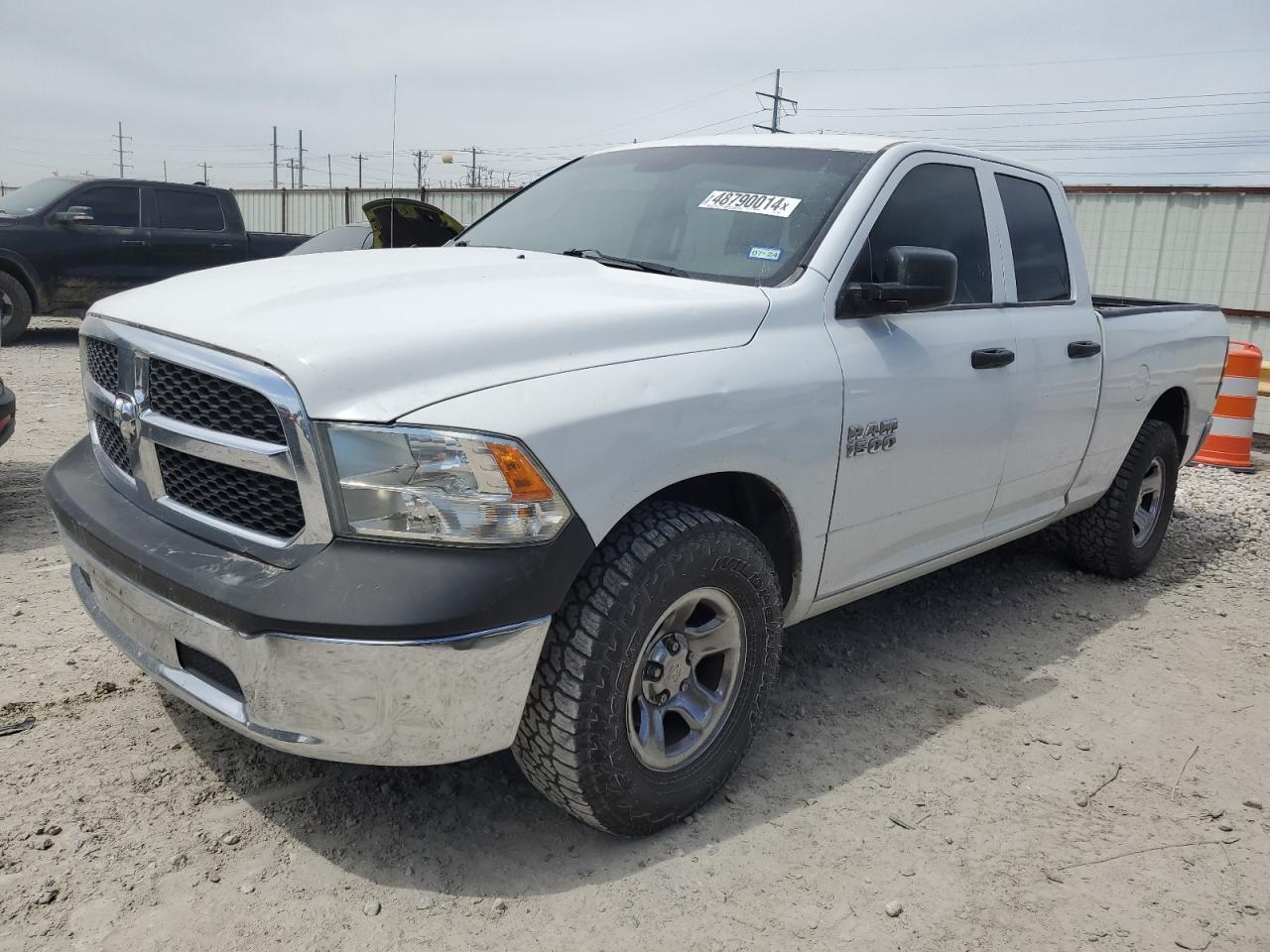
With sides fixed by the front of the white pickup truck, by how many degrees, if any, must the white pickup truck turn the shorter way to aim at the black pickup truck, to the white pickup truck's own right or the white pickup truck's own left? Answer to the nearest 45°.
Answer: approximately 90° to the white pickup truck's own right

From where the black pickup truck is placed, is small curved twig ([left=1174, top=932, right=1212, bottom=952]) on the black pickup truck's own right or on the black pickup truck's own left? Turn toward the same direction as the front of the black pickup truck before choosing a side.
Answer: on the black pickup truck's own left

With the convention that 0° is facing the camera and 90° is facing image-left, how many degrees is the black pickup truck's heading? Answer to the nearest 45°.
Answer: approximately 45°

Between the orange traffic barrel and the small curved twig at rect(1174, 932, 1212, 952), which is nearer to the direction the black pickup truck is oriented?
the small curved twig

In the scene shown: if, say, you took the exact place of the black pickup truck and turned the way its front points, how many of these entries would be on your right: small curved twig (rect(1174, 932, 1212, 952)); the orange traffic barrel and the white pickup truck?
0

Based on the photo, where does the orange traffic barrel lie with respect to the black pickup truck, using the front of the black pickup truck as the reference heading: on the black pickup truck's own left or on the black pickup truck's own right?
on the black pickup truck's own left

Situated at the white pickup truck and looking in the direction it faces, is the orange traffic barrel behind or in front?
behind

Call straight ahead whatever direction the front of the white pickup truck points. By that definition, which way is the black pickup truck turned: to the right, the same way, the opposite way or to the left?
the same way

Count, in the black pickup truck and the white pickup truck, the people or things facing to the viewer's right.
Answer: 0

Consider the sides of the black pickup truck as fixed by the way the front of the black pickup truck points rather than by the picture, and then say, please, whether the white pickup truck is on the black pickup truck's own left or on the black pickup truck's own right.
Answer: on the black pickup truck's own left
